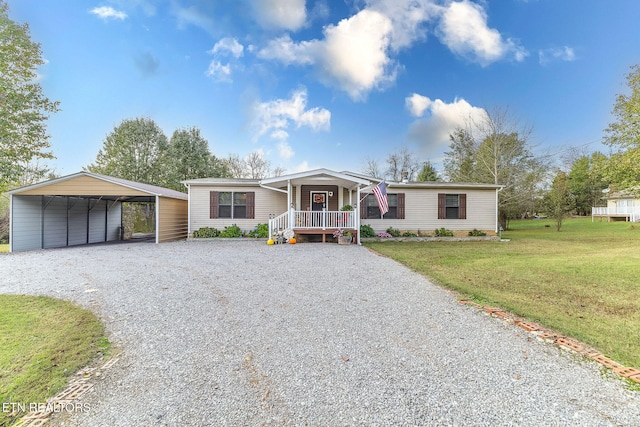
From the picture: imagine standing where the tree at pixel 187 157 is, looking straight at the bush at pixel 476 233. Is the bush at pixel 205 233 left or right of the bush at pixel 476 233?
right

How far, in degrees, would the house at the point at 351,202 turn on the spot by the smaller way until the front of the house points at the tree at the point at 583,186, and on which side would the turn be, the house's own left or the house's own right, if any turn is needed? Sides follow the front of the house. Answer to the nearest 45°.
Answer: approximately 135° to the house's own left

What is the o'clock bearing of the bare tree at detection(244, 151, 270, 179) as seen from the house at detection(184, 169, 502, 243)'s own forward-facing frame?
The bare tree is roughly at 5 o'clock from the house.

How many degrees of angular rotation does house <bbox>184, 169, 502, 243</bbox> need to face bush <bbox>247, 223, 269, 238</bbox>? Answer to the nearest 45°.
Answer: approximately 90° to its right

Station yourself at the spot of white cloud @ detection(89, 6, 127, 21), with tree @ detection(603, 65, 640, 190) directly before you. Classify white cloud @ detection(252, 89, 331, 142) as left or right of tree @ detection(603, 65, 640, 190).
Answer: left

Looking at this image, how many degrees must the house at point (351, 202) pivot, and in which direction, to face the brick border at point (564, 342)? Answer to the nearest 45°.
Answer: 0° — it already faces it

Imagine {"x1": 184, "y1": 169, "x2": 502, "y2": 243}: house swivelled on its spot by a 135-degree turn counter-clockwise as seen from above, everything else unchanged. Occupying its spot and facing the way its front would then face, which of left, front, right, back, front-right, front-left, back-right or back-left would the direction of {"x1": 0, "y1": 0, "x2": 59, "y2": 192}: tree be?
back-left

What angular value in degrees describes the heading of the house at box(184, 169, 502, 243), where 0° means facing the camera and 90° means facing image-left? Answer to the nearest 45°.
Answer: approximately 0°

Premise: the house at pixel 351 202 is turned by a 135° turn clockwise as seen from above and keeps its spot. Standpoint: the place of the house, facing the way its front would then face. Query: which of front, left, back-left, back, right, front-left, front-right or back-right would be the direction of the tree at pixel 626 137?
back-right
